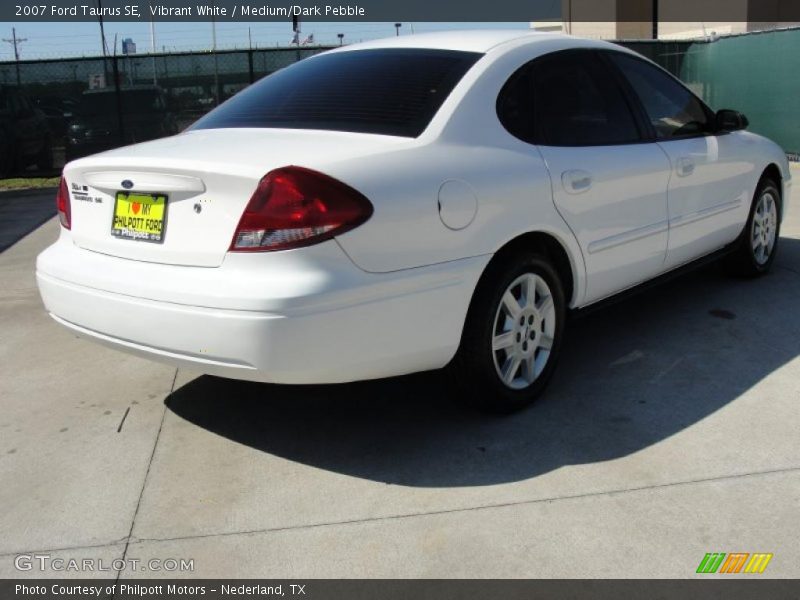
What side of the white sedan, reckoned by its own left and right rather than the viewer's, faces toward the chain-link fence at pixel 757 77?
front

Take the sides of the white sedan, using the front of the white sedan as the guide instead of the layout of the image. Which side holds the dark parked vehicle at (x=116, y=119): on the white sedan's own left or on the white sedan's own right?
on the white sedan's own left

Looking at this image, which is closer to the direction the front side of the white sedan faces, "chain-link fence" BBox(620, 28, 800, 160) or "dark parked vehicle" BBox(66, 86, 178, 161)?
the chain-link fence

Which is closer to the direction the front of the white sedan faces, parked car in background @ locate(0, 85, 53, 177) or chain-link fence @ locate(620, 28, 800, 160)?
the chain-link fence

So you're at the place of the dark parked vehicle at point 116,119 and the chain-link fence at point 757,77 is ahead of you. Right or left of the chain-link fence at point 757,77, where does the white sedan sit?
right

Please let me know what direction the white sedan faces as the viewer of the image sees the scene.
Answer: facing away from the viewer and to the right of the viewer

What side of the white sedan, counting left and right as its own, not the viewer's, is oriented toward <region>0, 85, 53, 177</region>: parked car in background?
left

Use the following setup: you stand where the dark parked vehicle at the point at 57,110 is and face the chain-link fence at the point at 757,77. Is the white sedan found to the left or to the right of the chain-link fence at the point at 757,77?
right
